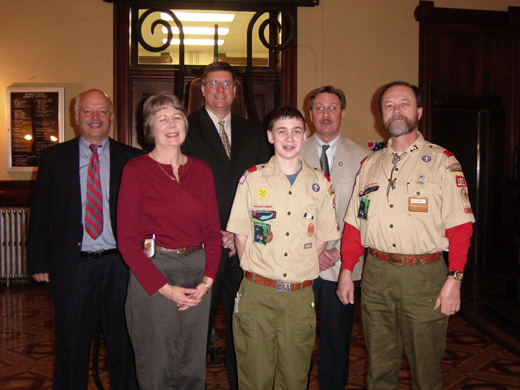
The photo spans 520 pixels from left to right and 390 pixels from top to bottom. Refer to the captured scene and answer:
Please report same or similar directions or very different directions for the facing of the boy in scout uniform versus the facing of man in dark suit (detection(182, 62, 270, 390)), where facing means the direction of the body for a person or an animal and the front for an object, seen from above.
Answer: same or similar directions

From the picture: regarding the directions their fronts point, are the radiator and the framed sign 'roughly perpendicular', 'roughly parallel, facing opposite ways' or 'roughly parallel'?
roughly parallel

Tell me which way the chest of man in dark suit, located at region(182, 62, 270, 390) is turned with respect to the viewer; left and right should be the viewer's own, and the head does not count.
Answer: facing the viewer

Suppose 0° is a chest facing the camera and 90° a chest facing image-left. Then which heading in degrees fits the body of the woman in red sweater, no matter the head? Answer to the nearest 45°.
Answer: approximately 315°

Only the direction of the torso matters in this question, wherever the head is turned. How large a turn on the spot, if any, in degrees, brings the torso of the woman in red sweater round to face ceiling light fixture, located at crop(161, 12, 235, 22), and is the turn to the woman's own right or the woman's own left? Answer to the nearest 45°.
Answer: approximately 135° to the woman's own left

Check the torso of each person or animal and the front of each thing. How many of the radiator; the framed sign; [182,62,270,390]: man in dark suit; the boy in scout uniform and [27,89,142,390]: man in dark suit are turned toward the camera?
5

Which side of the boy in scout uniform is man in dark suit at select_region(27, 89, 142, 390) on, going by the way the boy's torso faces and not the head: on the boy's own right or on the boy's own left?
on the boy's own right

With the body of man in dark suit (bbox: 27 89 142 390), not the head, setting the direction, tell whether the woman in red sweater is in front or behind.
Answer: in front

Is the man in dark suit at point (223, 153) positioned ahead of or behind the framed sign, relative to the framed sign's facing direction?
ahead

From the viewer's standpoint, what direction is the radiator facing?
toward the camera

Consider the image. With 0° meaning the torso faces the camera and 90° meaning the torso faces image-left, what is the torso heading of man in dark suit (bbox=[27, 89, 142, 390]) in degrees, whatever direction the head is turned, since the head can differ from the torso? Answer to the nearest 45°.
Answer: approximately 0°

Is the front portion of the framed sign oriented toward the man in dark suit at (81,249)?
yes

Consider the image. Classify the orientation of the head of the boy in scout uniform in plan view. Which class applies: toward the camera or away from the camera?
toward the camera

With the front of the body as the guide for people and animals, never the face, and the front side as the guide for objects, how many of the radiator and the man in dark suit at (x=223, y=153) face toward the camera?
2

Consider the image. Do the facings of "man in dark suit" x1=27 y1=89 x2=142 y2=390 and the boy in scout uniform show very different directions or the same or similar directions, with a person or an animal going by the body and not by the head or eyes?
same or similar directions

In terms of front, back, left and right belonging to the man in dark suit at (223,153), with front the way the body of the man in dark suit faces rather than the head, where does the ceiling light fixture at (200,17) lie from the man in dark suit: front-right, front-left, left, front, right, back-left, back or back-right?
back
